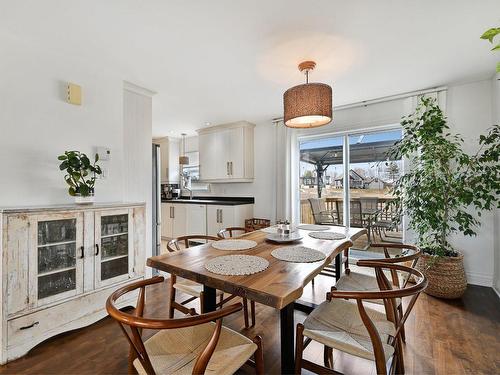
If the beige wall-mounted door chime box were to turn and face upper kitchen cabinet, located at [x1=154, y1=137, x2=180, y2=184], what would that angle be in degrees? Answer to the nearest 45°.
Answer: approximately 90° to its left

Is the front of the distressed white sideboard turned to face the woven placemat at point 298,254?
yes

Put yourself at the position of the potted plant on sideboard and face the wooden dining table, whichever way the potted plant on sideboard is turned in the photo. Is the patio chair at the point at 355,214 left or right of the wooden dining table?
left

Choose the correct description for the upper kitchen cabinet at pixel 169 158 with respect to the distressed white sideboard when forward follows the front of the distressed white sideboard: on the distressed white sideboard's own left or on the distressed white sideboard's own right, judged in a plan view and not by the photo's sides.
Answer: on the distressed white sideboard's own left

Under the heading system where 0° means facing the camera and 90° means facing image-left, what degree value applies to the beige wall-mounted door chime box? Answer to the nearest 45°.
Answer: approximately 315°

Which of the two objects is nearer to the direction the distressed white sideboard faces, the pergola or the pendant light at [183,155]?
the pergola

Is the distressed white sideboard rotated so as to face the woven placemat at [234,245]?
yes

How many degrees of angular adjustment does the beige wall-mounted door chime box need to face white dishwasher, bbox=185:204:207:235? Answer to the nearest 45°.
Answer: approximately 90° to its left

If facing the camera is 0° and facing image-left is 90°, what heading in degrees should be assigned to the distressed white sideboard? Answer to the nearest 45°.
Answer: approximately 315°
